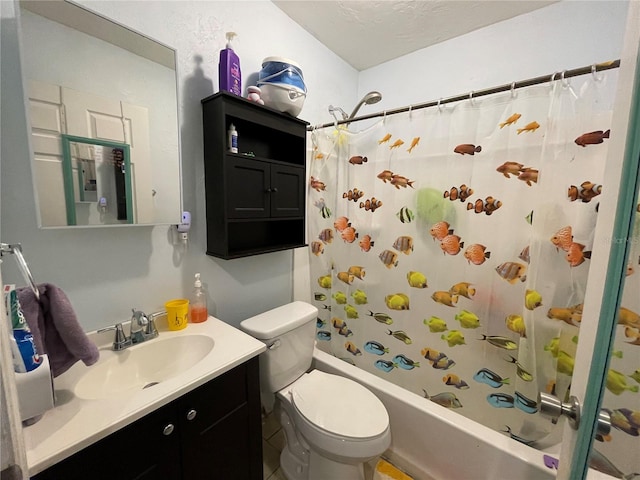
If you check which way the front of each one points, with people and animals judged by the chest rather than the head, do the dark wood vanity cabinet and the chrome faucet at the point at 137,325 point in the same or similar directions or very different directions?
same or similar directions

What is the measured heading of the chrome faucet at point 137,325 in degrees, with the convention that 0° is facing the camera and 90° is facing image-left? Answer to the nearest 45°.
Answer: approximately 315°

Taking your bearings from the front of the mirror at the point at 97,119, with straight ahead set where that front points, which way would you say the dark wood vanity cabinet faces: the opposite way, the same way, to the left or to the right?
the same way

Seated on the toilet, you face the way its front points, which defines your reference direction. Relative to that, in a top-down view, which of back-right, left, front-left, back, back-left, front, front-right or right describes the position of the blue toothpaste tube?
right

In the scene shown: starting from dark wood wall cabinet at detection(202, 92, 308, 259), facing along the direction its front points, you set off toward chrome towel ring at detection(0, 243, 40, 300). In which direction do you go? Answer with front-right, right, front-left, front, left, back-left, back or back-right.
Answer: right

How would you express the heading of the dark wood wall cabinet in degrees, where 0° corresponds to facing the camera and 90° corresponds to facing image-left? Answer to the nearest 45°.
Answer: approximately 315°

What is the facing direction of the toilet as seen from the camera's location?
facing the viewer and to the right of the viewer

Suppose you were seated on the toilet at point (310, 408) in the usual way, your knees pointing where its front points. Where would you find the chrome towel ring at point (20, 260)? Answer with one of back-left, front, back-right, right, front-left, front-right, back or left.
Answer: right

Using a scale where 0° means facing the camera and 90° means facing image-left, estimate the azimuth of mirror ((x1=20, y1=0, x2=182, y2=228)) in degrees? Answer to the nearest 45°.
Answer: approximately 315°

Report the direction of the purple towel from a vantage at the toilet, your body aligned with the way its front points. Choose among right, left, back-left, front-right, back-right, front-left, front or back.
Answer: right

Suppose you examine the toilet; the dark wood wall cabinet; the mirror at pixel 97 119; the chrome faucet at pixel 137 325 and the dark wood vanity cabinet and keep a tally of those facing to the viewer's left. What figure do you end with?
0
